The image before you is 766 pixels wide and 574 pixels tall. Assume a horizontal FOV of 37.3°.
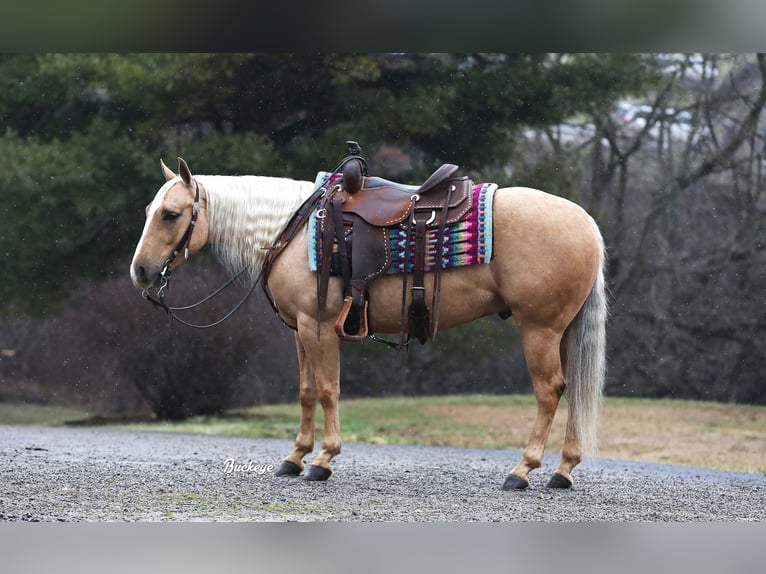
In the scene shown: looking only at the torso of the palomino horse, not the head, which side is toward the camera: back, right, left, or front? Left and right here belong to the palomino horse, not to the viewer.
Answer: left
